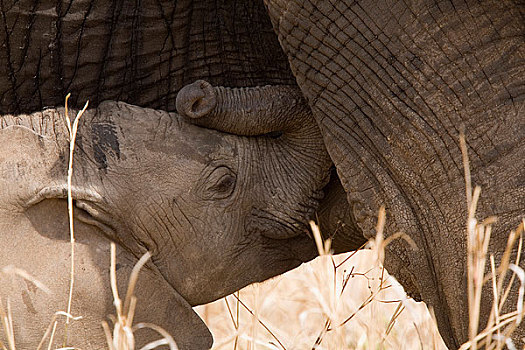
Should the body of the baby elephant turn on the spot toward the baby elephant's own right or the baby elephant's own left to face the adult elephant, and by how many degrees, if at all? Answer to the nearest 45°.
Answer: approximately 45° to the baby elephant's own right

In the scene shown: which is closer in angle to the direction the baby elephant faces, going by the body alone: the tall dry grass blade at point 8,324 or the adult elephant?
the adult elephant

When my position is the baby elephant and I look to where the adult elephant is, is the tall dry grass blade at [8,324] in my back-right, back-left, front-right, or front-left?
back-right

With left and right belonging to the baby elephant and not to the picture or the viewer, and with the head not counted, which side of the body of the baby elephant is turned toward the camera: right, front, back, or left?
right
